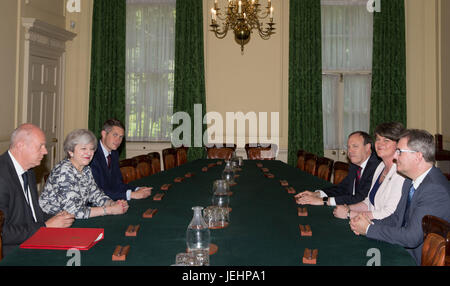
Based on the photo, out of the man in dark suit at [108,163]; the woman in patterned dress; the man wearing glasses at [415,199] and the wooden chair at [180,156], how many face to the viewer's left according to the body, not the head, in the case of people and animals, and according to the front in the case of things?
1

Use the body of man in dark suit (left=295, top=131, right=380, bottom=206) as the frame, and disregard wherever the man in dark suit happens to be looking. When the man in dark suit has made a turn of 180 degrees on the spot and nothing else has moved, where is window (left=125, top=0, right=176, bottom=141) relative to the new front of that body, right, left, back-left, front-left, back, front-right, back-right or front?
left

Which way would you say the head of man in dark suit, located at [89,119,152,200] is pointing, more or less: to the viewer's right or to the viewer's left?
to the viewer's right

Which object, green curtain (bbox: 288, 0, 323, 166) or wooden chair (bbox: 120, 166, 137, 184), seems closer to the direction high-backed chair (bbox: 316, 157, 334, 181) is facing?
the wooden chair

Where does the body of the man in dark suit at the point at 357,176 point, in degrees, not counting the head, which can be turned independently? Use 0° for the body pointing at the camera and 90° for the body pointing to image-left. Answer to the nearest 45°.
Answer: approximately 45°

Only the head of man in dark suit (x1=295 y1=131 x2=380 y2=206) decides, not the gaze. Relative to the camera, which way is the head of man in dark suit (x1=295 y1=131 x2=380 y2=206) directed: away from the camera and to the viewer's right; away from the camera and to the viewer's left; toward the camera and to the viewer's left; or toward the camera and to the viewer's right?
toward the camera and to the viewer's left

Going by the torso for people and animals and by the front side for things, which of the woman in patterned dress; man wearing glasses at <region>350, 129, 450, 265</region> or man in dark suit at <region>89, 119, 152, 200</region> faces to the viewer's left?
the man wearing glasses

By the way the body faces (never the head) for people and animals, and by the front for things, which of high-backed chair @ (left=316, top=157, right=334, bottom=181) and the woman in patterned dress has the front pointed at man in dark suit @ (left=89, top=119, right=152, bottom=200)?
the high-backed chair

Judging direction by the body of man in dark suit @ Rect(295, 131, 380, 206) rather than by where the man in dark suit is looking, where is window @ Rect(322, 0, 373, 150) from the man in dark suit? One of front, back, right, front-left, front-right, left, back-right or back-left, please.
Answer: back-right

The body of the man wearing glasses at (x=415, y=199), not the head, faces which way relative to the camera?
to the viewer's left

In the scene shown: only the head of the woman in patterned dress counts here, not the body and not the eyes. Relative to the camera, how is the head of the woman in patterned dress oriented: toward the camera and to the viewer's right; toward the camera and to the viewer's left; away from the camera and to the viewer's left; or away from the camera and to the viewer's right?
toward the camera and to the viewer's right

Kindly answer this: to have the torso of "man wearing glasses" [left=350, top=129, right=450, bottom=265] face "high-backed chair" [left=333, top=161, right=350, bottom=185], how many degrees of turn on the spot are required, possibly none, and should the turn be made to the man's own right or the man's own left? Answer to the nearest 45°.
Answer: approximately 90° to the man's own right

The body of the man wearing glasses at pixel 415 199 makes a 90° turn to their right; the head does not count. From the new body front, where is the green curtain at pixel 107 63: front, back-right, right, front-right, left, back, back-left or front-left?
front-left
